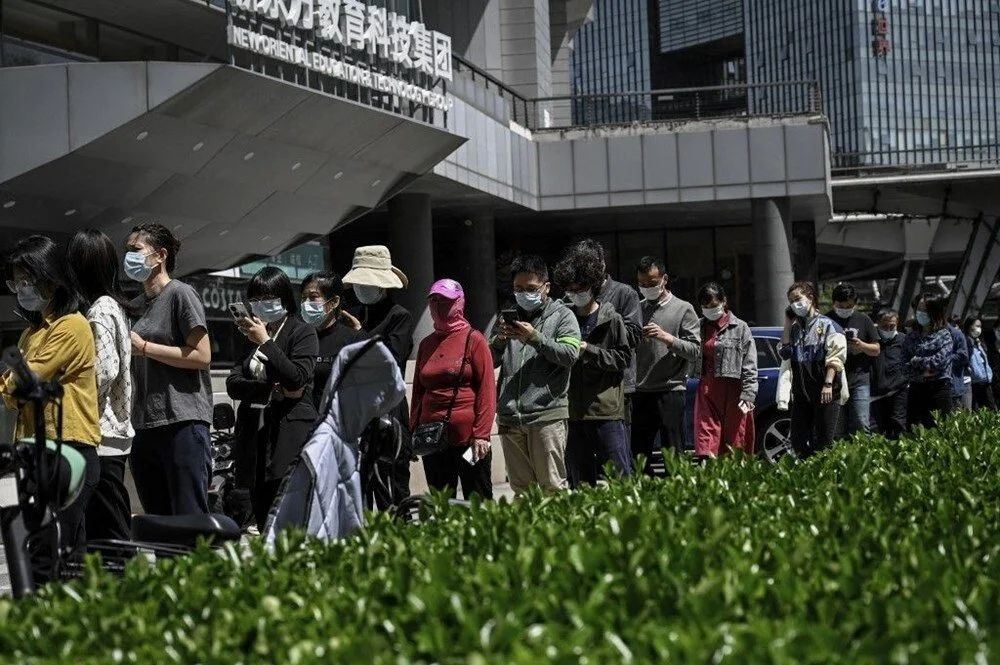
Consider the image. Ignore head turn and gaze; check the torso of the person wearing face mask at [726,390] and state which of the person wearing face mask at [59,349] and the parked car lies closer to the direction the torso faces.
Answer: the person wearing face mask

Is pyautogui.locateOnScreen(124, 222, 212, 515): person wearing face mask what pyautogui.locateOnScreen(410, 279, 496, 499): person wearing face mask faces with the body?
yes

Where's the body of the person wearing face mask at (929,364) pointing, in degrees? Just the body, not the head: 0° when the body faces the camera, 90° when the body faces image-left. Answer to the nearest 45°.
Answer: approximately 45°

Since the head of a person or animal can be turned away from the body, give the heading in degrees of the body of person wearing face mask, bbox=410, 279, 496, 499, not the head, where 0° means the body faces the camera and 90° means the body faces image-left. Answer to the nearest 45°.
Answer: approximately 45°

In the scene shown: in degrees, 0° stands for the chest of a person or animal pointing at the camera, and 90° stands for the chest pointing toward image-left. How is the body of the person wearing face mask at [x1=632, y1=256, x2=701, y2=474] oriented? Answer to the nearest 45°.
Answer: approximately 45°

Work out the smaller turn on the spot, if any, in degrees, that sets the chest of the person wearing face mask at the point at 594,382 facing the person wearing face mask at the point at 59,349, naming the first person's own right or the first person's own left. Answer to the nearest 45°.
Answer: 0° — they already face them

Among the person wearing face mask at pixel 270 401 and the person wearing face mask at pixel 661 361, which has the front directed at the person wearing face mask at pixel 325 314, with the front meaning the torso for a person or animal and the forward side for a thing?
the person wearing face mask at pixel 661 361

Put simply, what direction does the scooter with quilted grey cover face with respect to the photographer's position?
facing to the left of the viewer

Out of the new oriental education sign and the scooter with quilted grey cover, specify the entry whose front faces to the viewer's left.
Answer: the scooter with quilted grey cover

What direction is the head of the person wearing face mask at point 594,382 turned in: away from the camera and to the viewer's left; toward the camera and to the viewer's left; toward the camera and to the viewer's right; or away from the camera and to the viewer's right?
toward the camera and to the viewer's left

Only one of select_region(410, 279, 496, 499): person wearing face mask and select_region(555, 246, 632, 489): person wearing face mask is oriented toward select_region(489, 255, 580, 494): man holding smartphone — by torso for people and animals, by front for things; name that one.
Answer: select_region(555, 246, 632, 489): person wearing face mask
